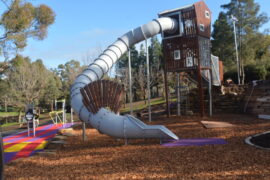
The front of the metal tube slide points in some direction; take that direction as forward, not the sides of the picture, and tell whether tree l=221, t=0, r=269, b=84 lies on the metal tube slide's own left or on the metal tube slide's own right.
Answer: on the metal tube slide's own left

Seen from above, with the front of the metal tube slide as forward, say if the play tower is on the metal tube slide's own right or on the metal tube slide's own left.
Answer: on the metal tube slide's own left

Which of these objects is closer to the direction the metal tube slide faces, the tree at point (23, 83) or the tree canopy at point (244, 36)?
the tree canopy

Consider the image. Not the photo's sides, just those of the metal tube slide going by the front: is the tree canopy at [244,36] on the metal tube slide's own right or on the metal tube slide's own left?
on the metal tube slide's own left

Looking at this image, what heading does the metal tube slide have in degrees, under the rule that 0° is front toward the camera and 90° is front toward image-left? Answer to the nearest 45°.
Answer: approximately 270°

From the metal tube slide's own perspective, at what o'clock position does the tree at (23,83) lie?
The tree is roughly at 8 o'clock from the metal tube slide.
